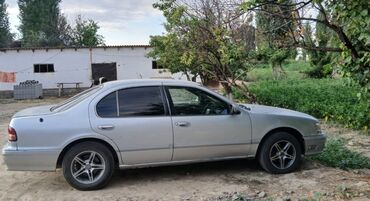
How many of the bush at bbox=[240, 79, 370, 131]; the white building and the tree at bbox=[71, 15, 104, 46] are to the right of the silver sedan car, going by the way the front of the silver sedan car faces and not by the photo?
0

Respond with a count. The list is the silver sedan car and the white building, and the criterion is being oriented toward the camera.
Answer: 1

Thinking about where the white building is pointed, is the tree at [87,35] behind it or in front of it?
behind

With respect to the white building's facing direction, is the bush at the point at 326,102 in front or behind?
in front

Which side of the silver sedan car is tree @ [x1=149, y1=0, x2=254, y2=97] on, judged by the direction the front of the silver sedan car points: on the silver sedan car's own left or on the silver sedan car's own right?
on the silver sedan car's own left

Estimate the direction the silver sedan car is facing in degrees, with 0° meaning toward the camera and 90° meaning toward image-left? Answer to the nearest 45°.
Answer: approximately 270°

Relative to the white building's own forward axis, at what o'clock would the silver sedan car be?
The silver sedan car is roughly at 12 o'clock from the white building.

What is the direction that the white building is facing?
toward the camera

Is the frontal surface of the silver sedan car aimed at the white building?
no

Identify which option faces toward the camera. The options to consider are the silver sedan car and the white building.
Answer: the white building

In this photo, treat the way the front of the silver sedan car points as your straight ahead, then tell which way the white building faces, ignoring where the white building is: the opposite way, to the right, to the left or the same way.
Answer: to the right

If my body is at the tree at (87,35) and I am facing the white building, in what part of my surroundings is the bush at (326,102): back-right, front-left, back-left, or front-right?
front-left

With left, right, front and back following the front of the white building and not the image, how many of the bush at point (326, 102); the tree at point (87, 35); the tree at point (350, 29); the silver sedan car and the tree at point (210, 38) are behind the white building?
1

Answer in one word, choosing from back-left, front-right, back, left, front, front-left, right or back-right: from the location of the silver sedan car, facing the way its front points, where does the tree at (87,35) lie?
left
